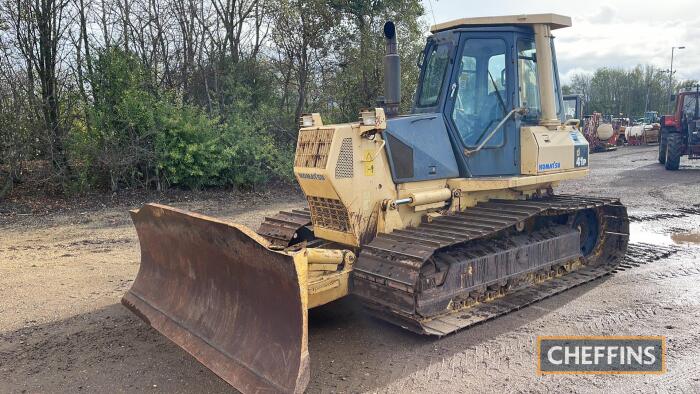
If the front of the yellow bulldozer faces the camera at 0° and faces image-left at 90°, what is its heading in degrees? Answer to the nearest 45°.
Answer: approximately 45°

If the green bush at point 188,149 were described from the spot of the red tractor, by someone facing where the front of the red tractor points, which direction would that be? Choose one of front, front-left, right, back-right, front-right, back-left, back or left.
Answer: back-left

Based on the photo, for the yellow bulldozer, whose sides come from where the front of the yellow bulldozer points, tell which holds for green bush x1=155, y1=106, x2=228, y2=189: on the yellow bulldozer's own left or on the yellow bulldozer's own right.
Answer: on the yellow bulldozer's own right

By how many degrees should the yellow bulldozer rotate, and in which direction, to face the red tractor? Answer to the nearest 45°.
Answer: approximately 180°

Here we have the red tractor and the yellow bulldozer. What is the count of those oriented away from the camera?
1

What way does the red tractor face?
away from the camera

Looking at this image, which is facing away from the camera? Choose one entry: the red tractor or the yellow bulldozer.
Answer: the red tractor
